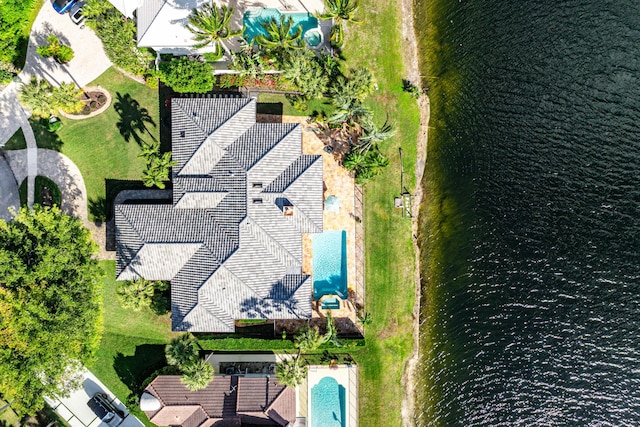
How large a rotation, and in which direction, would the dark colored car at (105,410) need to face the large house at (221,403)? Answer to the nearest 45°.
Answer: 0° — it already faces it

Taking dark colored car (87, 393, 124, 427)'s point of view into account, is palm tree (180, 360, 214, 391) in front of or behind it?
in front

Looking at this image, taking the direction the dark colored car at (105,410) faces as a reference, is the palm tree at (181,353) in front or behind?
in front

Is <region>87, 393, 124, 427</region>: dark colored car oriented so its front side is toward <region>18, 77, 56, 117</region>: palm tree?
no
